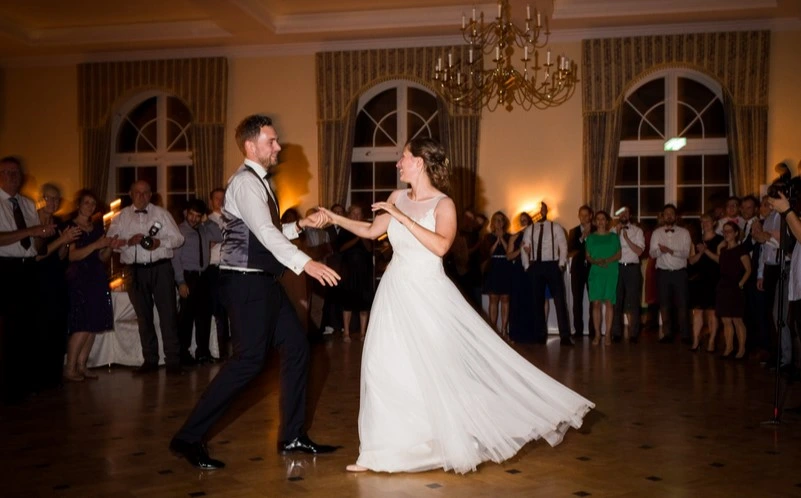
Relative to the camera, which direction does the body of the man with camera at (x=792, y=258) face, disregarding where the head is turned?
to the viewer's left

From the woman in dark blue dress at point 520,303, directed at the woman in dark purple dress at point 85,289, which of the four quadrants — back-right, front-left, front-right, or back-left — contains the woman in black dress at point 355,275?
front-right

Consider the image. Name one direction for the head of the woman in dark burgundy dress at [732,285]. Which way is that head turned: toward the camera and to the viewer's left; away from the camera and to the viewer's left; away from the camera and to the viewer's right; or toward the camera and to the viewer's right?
toward the camera and to the viewer's left

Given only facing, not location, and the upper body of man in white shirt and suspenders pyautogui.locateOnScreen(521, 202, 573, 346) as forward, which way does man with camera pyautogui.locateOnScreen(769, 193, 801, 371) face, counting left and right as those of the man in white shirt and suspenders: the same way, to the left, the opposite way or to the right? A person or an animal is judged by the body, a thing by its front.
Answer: to the right

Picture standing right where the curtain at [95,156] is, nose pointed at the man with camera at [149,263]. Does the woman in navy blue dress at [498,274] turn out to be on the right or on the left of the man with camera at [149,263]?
left

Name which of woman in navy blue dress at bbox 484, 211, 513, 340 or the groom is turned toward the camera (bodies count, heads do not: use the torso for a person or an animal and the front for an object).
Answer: the woman in navy blue dress

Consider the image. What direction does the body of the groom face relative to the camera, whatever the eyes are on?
to the viewer's right

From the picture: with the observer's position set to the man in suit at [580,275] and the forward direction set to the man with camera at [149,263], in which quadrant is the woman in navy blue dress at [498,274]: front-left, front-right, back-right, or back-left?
front-right

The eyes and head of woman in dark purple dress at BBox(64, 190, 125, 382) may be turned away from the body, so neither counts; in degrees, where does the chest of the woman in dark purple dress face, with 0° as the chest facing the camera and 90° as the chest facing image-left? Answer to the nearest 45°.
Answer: approximately 315°

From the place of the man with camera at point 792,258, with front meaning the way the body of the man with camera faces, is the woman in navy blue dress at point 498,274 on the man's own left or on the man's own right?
on the man's own right

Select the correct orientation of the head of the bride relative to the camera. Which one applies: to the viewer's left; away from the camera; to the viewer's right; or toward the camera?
to the viewer's left

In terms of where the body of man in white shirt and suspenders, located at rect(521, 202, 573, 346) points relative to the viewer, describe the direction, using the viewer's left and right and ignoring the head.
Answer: facing the viewer

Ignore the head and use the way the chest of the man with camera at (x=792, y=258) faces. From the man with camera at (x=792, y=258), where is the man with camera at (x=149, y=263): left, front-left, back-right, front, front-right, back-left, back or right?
front

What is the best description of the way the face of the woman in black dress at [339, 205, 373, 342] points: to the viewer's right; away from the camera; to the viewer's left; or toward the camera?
toward the camera

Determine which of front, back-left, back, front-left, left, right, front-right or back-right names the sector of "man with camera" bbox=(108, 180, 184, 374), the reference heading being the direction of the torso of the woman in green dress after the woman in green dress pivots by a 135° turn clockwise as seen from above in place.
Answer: left

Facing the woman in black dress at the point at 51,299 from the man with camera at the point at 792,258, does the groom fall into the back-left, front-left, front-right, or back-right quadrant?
front-left

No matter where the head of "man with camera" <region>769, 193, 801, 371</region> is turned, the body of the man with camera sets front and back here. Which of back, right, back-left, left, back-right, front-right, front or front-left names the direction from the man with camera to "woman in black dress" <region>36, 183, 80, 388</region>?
front

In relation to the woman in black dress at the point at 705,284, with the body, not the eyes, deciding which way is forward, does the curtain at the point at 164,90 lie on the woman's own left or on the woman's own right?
on the woman's own right

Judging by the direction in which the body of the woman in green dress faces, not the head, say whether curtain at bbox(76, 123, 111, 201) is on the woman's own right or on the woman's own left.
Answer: on the woman's own right

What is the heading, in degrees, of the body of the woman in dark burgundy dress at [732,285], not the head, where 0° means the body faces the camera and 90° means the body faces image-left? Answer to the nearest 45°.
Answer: approximately 45°

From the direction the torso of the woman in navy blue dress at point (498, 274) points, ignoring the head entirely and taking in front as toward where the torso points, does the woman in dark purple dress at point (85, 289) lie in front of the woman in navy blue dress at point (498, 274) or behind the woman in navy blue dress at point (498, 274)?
in front

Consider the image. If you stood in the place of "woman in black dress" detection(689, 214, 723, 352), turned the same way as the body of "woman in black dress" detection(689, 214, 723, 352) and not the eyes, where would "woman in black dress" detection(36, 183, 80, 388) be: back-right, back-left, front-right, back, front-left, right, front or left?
front
